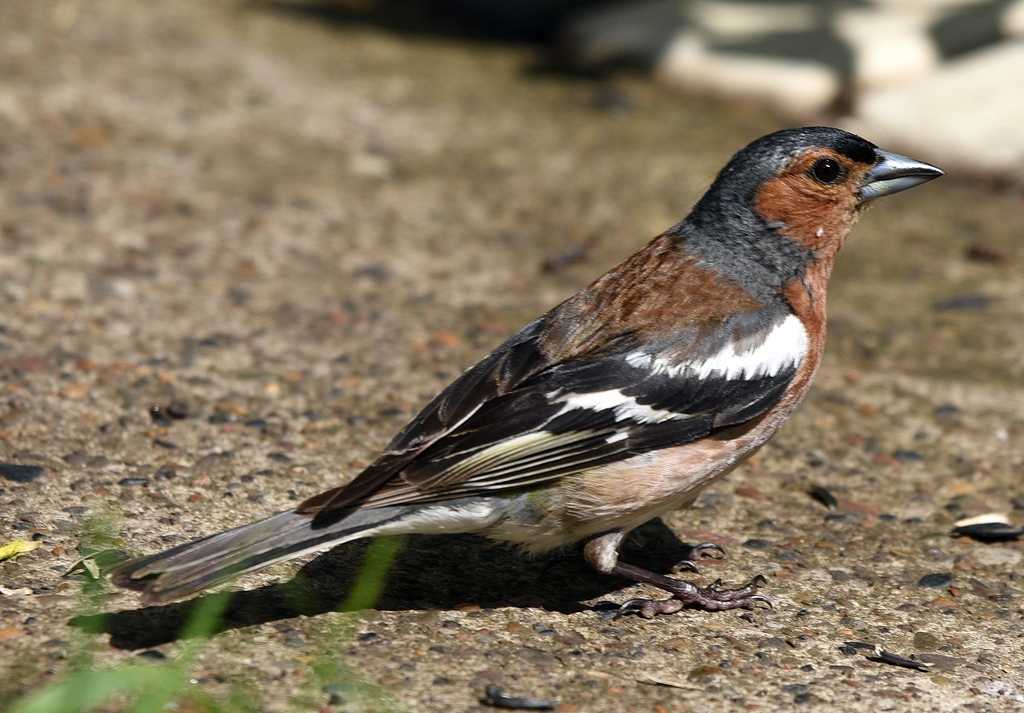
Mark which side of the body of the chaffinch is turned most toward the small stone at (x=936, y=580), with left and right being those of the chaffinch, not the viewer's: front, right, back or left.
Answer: front

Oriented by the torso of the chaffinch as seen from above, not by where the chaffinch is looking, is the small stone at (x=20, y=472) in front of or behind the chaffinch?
behind

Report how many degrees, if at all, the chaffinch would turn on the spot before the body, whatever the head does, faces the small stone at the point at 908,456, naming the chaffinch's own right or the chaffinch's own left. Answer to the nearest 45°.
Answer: approximately 45° to the chaffinch's own left

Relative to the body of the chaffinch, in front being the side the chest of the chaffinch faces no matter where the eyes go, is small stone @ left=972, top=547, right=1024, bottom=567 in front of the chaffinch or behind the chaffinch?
in front

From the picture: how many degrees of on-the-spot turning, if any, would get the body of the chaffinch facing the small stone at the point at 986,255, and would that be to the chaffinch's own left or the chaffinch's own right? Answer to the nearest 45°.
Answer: approximately 45° to the chaffinch's own left

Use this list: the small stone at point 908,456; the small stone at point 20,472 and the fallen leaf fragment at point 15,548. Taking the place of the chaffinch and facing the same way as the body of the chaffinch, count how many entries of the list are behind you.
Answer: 2

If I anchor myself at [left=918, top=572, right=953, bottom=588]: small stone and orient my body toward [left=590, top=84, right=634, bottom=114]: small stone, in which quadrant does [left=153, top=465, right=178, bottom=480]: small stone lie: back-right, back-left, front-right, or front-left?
front-left

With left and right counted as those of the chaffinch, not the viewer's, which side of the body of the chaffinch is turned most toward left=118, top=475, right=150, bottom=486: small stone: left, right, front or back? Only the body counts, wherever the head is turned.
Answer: back

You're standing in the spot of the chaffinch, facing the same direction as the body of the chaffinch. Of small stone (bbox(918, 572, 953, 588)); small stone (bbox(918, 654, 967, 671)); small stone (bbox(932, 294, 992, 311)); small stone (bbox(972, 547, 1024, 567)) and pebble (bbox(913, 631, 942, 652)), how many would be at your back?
0

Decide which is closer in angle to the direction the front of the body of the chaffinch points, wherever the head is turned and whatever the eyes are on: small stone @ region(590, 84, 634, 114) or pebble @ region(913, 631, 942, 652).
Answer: the pebble

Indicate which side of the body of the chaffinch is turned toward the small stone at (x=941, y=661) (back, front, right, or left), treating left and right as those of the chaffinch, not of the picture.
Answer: front

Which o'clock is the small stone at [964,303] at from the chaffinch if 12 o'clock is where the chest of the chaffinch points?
The small stone is roughly at 10 o'clock from the chaffinch.

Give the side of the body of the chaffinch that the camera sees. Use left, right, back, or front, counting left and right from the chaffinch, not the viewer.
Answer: right

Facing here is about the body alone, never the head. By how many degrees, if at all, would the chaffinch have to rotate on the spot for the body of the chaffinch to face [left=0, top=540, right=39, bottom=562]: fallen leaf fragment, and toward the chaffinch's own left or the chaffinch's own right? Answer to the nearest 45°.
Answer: approximately 180°

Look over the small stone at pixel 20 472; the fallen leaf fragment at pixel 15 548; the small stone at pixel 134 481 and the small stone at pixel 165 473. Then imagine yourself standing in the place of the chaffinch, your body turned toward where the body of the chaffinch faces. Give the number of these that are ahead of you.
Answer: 0

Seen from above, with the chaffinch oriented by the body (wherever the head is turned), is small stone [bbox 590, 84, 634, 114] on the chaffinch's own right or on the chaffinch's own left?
on the chaffinch's own left

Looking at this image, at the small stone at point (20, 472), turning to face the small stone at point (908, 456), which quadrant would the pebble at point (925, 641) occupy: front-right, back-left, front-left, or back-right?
front-right

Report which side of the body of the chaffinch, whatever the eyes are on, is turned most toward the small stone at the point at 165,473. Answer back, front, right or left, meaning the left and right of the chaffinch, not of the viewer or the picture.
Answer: back

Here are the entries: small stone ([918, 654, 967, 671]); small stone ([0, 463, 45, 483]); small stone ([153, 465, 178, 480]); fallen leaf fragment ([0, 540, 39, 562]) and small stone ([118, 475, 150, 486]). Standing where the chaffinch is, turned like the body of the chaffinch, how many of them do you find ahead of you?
1
